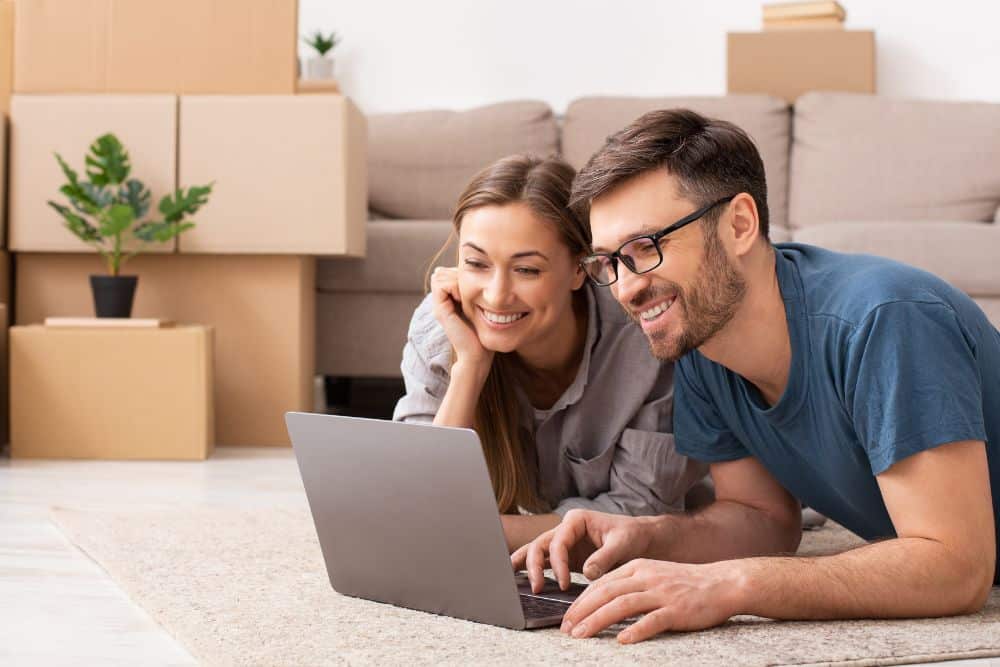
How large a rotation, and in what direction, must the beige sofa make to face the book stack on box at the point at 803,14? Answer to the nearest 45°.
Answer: approximately 180°

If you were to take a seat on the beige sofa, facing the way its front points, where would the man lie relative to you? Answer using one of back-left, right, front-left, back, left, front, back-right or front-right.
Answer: front

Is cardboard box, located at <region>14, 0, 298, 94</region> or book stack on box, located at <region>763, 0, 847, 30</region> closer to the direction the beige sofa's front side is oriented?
the cardboard box

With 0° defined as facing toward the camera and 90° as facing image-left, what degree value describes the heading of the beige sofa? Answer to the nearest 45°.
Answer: approximately 0°

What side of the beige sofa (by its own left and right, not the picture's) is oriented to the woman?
front

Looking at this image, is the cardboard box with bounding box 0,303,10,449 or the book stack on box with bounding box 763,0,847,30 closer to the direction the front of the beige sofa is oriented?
the cardboard box

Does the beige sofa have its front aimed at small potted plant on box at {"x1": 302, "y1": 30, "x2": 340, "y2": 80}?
no
